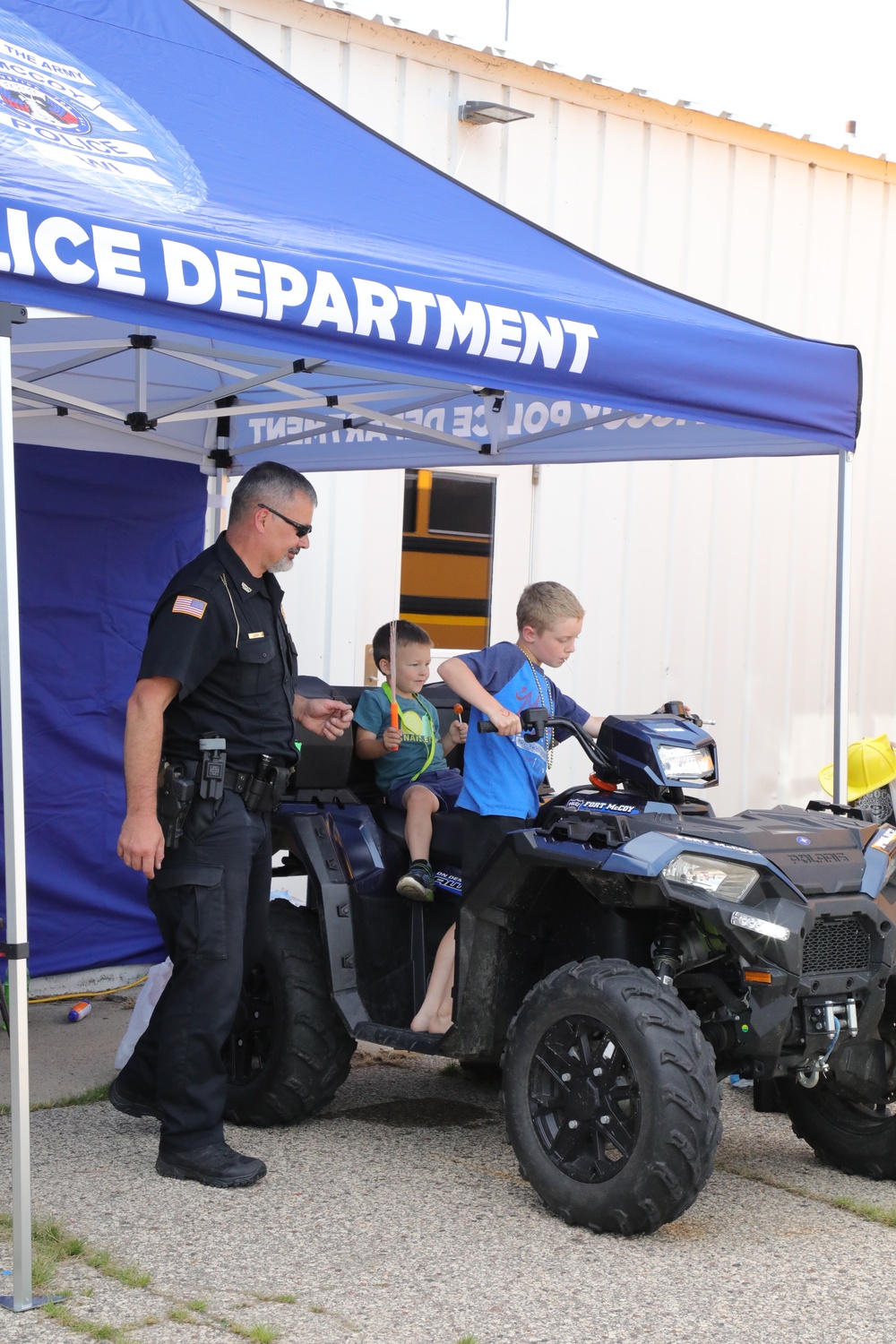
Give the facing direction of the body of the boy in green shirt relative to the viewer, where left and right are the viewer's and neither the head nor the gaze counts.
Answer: facing the viewer and to the right of the viewer

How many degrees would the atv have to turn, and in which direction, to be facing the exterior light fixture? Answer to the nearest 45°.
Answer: approximately 135° to its left

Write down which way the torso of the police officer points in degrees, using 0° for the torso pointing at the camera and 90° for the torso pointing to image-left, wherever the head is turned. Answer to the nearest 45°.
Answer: approximately 270°

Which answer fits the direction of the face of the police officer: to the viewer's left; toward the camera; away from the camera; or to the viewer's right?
to the viewer's right

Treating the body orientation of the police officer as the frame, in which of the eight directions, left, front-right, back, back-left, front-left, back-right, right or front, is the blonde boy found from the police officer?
front

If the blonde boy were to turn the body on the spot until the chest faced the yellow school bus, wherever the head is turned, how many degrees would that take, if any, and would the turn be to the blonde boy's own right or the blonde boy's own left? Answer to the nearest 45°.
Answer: approximately 135° to the blonde boy's own left

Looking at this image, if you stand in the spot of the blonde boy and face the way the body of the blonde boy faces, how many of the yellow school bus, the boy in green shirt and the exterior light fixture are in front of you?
0

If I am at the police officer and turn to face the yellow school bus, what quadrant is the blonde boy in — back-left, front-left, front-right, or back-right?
front-right

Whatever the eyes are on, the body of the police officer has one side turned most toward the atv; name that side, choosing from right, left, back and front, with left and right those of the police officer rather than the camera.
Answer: front

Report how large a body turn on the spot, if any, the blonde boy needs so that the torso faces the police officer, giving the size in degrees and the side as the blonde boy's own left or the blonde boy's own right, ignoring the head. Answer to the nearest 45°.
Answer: approximately 135° to the blonde boy's own right

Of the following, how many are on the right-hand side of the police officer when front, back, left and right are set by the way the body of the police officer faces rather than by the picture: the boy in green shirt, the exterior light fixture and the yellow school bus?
0

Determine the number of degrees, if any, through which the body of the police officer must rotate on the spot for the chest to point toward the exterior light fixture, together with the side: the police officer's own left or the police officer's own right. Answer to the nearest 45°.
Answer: approximately 90° to the police officer's own left

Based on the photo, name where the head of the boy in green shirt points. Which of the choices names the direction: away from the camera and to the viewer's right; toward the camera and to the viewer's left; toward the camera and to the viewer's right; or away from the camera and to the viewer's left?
toward the camera and to the viewer's right

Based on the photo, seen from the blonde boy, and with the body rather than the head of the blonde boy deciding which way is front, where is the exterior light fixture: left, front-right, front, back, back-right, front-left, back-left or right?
back-left
